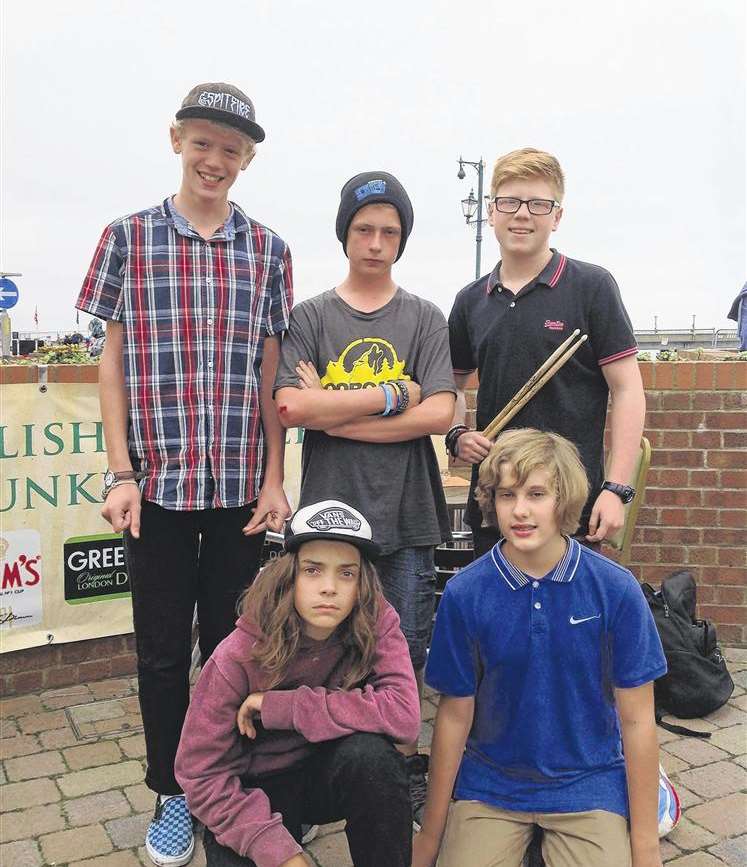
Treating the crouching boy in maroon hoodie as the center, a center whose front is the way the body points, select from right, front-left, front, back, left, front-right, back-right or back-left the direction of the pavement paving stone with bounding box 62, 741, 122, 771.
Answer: back-right

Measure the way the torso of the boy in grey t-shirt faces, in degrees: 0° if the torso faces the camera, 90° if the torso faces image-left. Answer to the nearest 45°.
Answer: approximately 0°

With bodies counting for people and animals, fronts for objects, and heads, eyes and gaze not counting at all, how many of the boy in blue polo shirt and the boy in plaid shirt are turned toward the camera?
2

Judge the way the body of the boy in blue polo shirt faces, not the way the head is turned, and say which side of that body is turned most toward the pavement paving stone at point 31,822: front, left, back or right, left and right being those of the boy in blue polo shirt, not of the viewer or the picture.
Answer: right

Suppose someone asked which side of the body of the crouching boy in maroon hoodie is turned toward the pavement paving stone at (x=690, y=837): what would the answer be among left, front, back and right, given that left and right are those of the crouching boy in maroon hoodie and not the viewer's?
left
